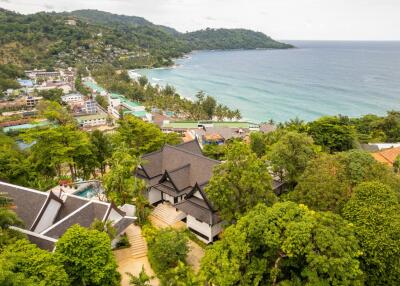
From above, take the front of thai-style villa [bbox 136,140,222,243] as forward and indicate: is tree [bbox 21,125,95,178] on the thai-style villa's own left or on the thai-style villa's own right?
on the thai-style villa's own right

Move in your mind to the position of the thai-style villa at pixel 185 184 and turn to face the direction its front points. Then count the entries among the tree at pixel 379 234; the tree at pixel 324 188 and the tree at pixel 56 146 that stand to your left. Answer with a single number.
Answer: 2

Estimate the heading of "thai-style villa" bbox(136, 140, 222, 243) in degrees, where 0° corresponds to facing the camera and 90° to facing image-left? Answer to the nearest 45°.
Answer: approximately 45°

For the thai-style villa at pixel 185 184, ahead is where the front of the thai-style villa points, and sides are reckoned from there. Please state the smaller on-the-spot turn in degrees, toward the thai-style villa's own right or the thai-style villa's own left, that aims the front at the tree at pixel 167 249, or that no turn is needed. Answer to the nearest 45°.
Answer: approximately 45° to the thai-style villa's own left

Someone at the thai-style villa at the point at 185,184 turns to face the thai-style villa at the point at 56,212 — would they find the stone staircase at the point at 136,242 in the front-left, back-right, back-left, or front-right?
front-left

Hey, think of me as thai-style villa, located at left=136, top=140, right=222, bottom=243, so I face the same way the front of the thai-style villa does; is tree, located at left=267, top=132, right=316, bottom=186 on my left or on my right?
on my left

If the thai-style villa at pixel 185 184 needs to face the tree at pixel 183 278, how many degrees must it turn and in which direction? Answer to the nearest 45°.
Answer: approximately 45° to its left

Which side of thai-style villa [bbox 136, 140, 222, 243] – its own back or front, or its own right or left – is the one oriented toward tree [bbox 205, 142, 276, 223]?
left

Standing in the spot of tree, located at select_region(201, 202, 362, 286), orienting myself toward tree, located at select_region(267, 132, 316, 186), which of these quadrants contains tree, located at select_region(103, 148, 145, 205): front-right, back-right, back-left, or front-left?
front-left

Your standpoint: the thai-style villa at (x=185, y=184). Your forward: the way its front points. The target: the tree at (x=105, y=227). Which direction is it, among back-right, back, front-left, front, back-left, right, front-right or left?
front

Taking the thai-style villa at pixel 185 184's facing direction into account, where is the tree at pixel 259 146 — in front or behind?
behind

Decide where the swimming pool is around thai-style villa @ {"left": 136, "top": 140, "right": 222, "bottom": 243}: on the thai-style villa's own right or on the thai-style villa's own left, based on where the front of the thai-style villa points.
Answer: on the thai-style villa's own right

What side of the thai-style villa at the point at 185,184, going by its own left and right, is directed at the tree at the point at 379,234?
left

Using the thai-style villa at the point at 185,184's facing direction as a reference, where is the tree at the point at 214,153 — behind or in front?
behind

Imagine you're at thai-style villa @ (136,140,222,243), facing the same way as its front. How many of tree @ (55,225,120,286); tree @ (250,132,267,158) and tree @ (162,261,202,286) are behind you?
1

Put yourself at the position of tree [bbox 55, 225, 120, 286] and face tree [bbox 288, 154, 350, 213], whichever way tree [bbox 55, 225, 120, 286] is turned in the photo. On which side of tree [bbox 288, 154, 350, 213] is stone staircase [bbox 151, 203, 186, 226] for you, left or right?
left
